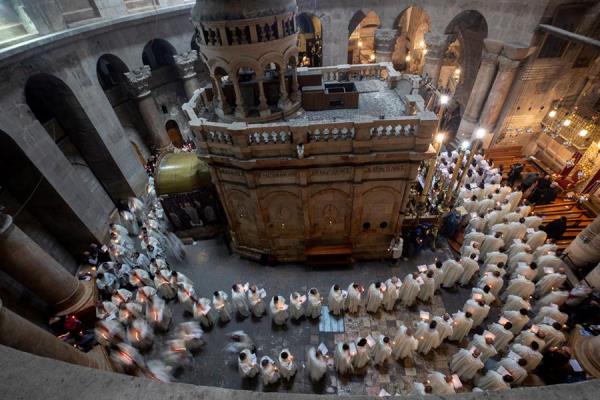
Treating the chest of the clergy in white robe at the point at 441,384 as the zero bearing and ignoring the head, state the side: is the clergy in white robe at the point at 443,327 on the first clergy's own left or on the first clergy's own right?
on the first clergy's own left

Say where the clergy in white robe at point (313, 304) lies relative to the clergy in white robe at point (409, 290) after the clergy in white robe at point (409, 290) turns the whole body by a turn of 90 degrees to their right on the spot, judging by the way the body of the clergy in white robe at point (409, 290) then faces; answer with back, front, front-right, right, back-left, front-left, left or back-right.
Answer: right

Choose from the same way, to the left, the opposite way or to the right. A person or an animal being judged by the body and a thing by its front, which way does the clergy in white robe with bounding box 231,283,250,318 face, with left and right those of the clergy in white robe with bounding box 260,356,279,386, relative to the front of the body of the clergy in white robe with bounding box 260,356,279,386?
the same way

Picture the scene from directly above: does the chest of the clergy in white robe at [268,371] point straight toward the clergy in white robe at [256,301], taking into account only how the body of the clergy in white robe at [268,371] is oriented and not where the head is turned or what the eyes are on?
no

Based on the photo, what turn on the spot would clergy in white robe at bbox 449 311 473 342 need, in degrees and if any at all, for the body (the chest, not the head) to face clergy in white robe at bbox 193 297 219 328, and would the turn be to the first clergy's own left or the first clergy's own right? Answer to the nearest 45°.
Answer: approximately 45° to the first clergy's own left

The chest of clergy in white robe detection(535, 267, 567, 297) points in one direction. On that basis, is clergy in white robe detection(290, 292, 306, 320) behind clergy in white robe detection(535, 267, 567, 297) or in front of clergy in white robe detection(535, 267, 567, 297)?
behind

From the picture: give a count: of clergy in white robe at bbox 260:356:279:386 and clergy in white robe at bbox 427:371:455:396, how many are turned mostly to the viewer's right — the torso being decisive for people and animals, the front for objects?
2

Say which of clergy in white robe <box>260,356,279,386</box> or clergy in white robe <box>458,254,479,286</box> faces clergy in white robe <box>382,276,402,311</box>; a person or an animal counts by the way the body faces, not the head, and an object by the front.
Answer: clergy in white robe <box>260,356,279,386</box>

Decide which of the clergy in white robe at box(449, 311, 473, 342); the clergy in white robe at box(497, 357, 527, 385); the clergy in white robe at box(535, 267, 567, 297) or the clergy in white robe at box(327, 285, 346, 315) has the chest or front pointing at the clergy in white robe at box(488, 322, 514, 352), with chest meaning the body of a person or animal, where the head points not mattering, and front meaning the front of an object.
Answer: the clergy in white robe at box(497, 357, 527, 385)

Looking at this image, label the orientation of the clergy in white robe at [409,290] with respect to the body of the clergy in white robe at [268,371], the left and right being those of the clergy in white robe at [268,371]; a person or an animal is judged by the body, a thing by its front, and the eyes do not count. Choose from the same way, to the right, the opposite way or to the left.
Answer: the same way

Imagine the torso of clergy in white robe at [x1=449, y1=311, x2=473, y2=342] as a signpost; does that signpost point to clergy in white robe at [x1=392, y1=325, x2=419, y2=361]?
no

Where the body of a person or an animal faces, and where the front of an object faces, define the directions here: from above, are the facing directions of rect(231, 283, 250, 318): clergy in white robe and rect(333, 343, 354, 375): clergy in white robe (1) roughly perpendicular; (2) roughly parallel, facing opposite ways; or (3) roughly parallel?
roughly parallel

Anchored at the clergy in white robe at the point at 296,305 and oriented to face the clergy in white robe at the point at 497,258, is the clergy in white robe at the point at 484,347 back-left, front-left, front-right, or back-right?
front-right
